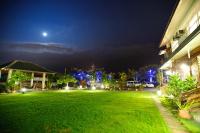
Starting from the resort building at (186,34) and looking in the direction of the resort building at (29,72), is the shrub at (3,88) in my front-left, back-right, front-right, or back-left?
front-left

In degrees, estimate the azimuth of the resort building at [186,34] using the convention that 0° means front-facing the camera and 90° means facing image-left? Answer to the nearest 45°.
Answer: approximately 90°

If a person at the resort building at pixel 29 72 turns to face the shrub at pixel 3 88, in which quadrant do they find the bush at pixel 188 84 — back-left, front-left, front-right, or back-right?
front-left

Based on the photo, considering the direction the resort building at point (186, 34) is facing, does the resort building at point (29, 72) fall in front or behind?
in front

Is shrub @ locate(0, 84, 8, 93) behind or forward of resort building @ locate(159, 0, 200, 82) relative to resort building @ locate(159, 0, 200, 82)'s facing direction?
forward
